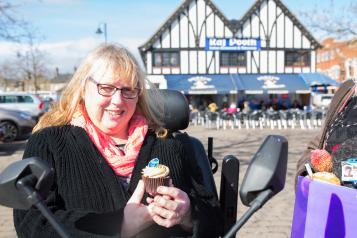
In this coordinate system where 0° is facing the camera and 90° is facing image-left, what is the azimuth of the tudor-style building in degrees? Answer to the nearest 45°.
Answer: approximately 0°

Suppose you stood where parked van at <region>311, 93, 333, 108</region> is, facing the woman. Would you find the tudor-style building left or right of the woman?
right

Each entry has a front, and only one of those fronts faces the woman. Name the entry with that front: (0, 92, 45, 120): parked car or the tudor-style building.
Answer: the tudor-style building

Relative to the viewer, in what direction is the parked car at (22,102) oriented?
to the viewer's left

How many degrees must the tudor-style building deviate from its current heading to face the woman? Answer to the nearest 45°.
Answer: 0° — it already faces them

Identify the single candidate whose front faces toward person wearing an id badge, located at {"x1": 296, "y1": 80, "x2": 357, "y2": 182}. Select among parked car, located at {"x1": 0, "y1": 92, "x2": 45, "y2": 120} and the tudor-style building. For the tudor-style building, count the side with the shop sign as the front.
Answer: the tudor-style building

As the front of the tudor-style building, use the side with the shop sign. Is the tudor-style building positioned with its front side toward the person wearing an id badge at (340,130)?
yes

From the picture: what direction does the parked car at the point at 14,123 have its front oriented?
to the viewer's right

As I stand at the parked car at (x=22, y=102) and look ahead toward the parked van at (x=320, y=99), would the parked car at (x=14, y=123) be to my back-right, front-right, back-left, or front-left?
back-right
